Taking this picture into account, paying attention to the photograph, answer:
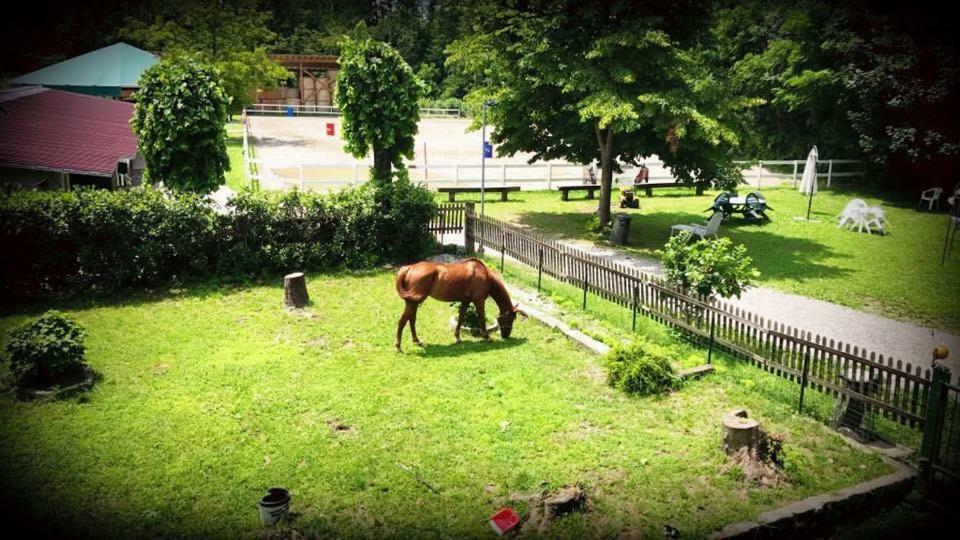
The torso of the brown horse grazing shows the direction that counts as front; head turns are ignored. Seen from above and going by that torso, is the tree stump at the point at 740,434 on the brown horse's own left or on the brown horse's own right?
on the brown horse's own right

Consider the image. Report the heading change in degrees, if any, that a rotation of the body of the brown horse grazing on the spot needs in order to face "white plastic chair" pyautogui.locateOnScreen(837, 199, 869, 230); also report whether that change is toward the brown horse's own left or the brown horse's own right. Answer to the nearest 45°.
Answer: approximately 45° to the brown horse's own left

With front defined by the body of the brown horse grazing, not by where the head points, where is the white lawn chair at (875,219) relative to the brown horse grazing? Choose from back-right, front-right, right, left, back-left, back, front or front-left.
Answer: front-left

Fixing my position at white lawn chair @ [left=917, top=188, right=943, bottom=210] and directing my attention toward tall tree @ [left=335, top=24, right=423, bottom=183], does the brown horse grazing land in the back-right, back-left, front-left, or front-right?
front-left

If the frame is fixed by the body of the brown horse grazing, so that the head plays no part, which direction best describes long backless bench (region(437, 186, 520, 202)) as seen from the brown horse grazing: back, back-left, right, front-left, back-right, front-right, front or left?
left

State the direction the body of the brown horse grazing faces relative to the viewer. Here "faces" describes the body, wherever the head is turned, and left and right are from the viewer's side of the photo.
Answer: facing to the right of the viewer

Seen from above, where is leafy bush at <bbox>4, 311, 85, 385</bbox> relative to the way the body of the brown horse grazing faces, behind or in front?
behind

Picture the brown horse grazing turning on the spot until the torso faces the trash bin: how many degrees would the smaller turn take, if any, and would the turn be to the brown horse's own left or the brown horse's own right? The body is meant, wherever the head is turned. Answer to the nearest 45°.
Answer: approximately 45° to the brown horse's own left
